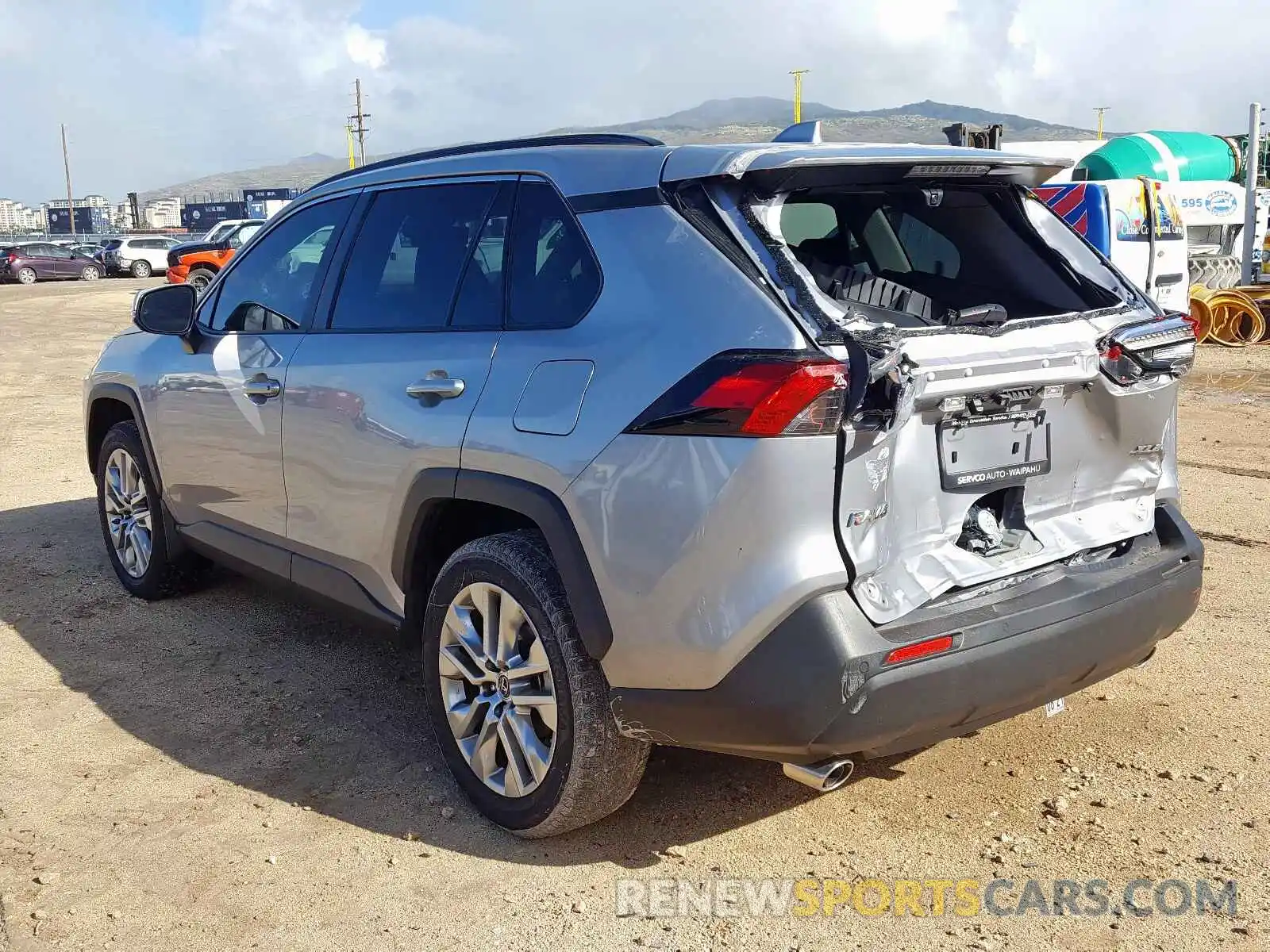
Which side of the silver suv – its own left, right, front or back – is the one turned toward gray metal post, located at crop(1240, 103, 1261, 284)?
right

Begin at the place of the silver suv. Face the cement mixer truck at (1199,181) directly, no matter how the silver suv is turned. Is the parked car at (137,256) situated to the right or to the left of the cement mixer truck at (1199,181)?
left

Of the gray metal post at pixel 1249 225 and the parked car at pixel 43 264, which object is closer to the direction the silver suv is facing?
the parked car

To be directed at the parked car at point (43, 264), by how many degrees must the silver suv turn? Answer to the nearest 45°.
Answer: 0° — it already faces it

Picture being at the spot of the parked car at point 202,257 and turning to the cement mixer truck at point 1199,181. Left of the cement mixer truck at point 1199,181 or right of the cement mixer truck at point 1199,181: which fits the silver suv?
right

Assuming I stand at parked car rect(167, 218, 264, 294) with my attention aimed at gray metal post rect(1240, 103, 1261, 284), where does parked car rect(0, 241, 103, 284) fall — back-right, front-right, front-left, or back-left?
back-left

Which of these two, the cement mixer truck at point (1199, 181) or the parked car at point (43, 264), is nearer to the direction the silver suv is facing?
the parked car

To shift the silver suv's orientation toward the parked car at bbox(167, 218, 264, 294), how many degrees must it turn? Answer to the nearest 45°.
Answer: approximately 45° to its right

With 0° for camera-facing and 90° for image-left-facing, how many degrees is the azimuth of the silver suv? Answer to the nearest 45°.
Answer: approximately 135°

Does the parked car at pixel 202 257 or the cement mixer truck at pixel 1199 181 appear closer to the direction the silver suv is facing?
the parked car

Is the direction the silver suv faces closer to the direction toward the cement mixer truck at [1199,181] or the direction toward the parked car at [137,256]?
the parked car
